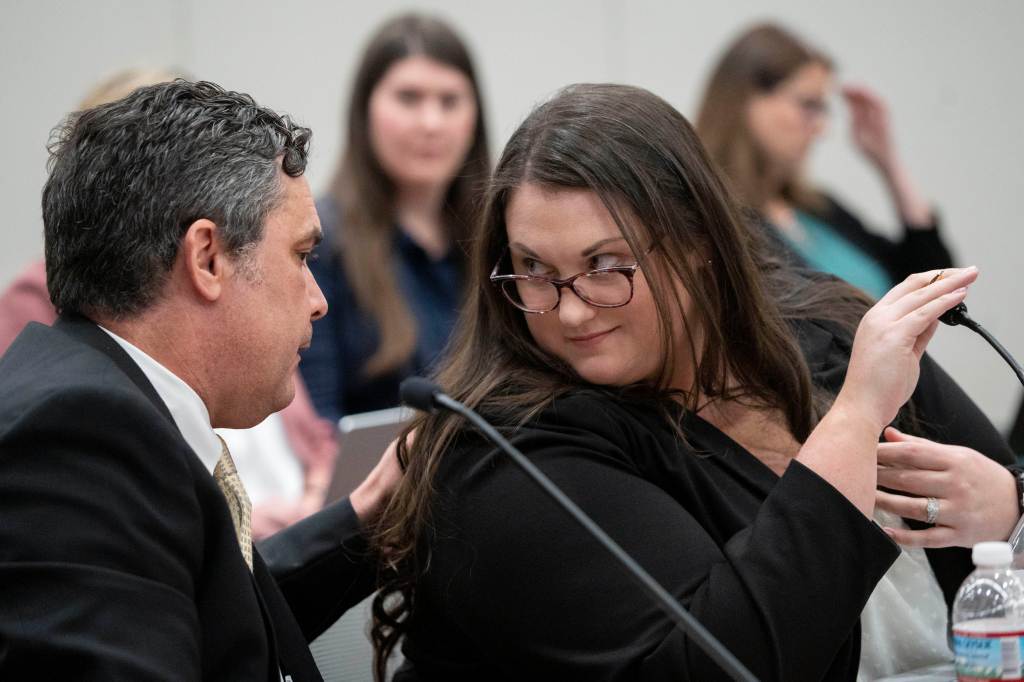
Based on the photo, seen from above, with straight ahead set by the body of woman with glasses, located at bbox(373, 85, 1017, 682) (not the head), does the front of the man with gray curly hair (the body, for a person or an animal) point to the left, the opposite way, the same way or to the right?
to the left

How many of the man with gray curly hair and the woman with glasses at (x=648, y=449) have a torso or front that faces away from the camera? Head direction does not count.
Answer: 0

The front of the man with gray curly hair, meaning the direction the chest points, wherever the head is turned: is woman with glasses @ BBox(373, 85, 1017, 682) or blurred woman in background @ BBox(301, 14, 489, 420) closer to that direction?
the woman with glasses

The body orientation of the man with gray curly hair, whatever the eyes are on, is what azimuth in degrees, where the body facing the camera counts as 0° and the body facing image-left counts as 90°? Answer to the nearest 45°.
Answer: approximately 270°

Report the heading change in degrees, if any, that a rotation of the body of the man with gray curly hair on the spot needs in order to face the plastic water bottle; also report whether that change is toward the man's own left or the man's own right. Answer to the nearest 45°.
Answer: approximately 45° to the man's own right

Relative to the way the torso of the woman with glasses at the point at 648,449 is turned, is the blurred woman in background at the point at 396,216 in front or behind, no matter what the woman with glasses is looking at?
behind

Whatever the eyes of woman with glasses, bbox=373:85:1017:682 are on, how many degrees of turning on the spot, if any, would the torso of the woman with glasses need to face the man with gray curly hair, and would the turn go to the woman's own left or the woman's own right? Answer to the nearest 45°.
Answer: approximately 90° to the woman's own right

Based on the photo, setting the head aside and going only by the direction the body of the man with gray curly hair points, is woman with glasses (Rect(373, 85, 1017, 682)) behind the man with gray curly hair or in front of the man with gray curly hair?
in front

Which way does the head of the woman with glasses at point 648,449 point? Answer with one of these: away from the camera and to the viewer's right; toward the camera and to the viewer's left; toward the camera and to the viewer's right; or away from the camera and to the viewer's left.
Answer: toward the camera and to the viewer's left

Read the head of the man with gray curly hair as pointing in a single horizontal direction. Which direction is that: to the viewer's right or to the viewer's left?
to the viewer's right
